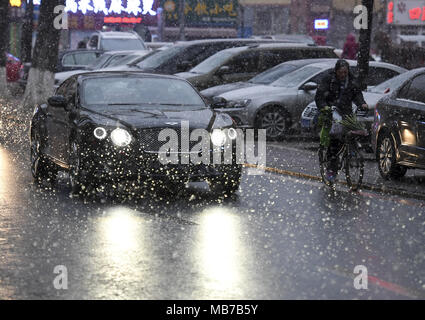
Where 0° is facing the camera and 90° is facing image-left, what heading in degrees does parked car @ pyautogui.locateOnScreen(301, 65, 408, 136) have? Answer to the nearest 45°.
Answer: approximately 45°

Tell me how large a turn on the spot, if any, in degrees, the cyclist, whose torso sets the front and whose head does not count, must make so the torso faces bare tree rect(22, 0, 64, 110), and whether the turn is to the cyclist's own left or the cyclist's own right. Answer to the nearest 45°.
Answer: approximately 135° to the cyclist's own right

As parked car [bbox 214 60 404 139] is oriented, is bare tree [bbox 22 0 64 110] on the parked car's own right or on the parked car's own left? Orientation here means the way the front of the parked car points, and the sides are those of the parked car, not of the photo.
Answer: on the parked car's own right

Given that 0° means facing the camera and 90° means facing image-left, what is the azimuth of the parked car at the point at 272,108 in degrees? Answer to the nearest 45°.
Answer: approximately 45°

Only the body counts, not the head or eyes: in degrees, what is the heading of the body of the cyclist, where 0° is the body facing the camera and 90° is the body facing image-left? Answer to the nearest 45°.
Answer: approximately 0°

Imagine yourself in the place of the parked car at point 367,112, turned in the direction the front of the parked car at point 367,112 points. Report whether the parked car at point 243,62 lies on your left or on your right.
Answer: on your right
